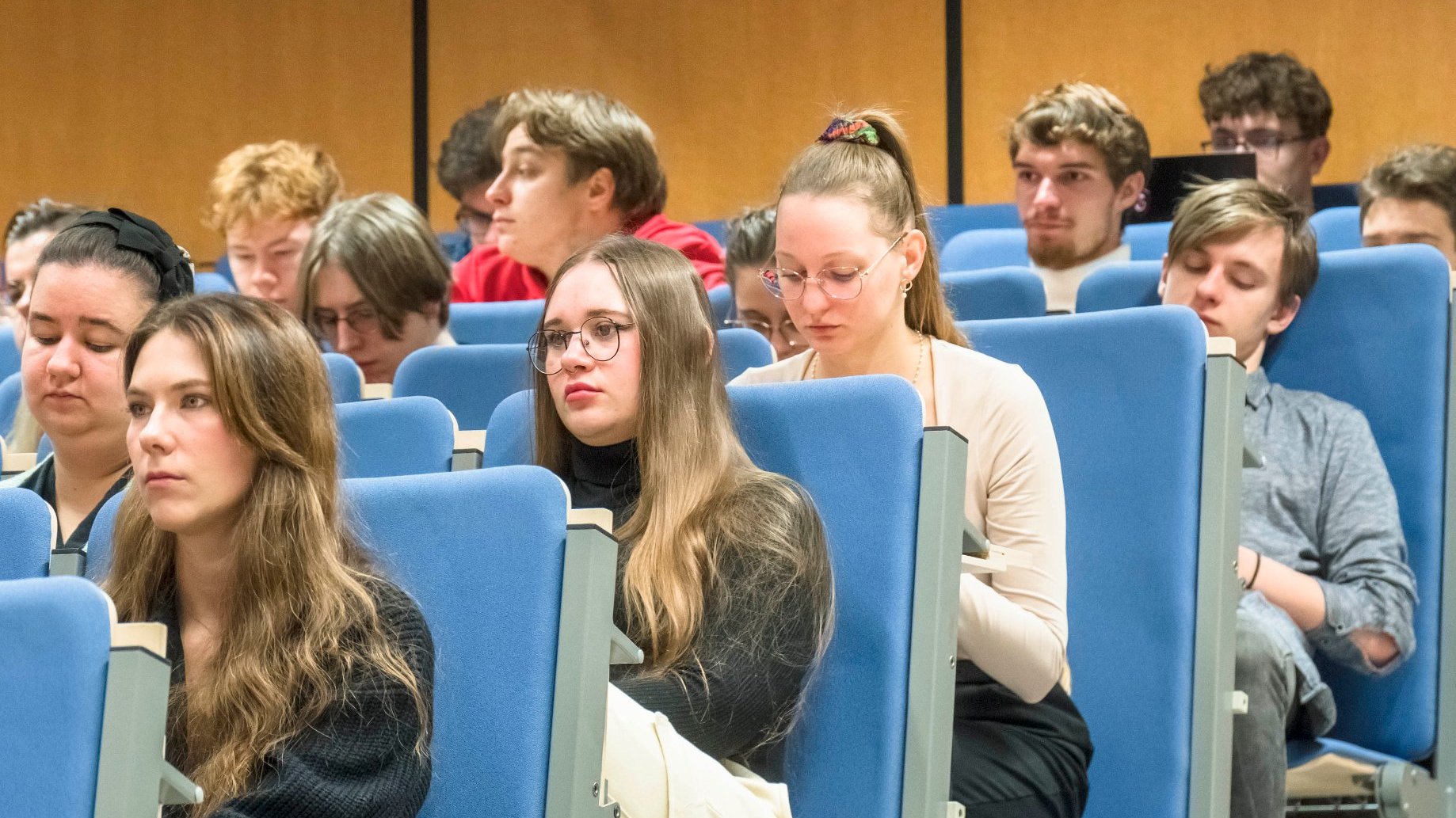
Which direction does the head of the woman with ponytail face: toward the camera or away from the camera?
toward the camera

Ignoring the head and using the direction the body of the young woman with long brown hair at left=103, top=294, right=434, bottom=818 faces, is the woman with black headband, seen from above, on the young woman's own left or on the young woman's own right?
on the young woman's own right

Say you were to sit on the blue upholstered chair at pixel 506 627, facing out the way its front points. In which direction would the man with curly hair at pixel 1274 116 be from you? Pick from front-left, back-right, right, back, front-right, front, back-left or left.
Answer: back

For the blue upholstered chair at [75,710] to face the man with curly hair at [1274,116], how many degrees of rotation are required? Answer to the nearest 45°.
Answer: approximately 180°

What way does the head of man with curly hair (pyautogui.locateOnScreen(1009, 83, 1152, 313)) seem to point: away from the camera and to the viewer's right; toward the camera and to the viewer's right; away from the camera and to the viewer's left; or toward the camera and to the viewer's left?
toward the camera and to the viewer's left

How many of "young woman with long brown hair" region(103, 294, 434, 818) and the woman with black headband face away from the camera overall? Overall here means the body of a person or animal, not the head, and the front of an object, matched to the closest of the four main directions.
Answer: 0

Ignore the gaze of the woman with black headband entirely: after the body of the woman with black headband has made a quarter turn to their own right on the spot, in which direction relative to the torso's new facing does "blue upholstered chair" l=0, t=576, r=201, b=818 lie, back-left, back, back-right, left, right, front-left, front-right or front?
back-left

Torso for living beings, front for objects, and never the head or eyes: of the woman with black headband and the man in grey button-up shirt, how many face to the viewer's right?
0

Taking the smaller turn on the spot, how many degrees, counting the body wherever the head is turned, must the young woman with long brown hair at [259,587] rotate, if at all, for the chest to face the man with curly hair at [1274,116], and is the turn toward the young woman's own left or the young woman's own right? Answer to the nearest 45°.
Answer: approximately 180°

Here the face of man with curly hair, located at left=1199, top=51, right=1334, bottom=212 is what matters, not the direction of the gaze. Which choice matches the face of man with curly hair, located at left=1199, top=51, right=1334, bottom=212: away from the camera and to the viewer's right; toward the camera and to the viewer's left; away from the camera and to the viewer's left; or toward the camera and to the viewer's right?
toward the camera and to the viewer's left

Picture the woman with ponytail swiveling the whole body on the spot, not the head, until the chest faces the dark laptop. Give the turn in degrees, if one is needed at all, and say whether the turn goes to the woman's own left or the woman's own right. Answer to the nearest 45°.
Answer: approximately 135° to the woman's own right

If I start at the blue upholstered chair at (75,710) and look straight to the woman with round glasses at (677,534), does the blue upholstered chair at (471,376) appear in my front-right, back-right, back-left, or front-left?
front-left

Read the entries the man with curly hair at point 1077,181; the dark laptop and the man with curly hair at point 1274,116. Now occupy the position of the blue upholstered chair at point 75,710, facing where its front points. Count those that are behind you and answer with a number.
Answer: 3

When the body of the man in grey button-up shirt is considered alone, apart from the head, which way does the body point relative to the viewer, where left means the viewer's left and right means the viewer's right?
facing the viewer and to the left of the viewer

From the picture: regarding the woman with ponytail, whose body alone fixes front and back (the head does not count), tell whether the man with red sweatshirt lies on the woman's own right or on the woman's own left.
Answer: on the woman's own right
